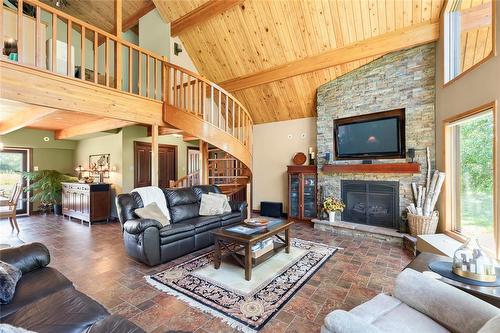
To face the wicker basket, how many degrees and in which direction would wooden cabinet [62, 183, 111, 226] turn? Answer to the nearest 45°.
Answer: approximately 90° to its left

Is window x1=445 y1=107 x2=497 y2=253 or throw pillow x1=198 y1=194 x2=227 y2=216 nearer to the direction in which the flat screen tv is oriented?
the throw pillow

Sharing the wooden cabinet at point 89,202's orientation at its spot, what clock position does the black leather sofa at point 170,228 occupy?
The black leather sofa is roughly at 10 o'clock from the wooden cabinet.

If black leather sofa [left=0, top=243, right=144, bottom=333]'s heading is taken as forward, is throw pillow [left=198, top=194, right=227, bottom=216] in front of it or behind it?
in front

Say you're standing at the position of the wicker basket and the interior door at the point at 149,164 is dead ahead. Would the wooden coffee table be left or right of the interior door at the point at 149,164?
left

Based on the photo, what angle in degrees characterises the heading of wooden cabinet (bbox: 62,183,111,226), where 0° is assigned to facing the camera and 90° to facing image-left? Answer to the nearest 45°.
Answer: approximately 45°

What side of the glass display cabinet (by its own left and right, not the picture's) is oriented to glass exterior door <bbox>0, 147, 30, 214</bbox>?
right

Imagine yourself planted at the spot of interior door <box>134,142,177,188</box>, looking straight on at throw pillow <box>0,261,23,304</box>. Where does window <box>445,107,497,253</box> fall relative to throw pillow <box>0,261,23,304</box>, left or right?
left

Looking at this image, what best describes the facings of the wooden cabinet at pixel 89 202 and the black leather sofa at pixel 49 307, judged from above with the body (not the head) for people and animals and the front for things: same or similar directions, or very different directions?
very different directions

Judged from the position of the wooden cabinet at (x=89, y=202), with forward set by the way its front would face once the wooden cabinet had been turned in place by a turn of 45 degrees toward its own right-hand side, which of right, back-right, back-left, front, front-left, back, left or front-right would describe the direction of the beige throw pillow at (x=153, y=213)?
left

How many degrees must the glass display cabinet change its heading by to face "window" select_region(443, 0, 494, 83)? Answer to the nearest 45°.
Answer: approximately 45° to its left

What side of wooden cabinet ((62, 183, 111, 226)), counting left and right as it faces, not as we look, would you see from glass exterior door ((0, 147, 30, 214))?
right

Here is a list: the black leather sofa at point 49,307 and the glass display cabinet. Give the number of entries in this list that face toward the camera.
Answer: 1
